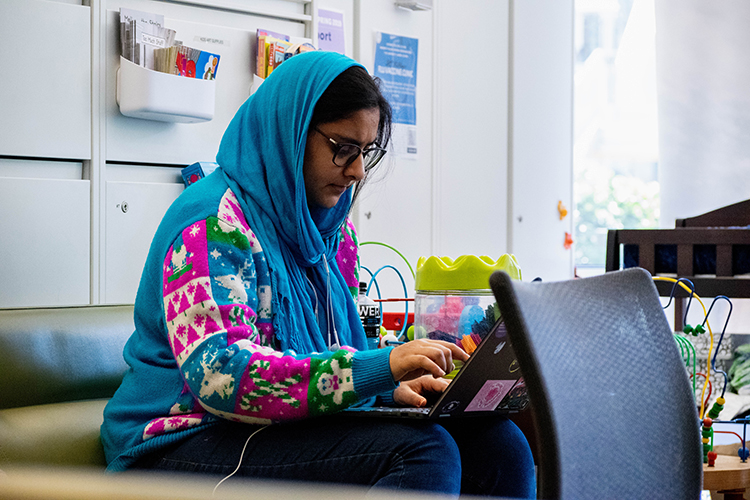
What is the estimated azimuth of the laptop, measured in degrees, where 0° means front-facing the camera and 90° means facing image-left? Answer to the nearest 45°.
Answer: approximately 135°

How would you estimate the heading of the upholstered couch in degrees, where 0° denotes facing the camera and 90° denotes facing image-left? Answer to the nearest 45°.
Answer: approximately 0°

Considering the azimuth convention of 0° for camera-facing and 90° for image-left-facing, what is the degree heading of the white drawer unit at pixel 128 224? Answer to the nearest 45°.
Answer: approximately 0°

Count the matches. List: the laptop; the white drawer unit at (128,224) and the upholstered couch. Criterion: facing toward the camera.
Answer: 2
